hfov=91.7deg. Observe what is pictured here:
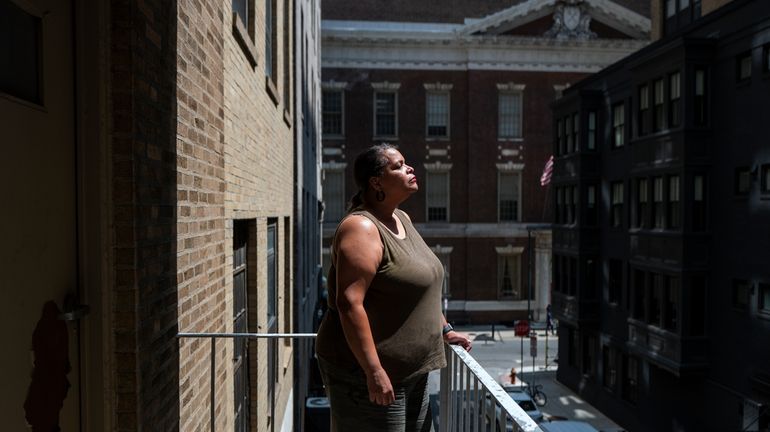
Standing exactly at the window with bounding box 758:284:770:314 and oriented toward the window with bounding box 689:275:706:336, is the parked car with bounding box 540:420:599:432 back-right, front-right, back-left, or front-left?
front-left

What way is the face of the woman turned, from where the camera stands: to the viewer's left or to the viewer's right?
to the viewer's right

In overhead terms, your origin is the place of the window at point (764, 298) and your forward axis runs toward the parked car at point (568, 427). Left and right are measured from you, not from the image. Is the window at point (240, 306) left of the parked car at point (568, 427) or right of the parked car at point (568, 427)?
left

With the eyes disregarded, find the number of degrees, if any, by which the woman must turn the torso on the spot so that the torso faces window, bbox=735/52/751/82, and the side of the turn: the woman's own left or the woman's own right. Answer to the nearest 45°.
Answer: approximately 90° to the woman's own left

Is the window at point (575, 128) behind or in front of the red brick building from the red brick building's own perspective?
in front

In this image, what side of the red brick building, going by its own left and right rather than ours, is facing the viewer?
front

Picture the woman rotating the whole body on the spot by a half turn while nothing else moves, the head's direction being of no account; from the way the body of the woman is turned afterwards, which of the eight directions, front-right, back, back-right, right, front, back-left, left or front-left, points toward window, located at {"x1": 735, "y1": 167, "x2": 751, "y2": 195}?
right

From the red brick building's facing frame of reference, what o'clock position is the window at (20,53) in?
The window is roughly at 12 o'clock from the red brick building.

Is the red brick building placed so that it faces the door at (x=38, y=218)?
yes

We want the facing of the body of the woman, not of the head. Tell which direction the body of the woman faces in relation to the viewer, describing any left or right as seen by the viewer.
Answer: facing the viewer and to the right of the viewer

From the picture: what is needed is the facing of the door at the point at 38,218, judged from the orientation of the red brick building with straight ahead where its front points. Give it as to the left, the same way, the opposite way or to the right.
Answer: to the left

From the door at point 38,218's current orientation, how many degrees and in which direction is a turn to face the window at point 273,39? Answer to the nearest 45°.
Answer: approximately 90° to its left

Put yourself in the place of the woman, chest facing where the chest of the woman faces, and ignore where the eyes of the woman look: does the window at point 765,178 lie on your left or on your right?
on your left
